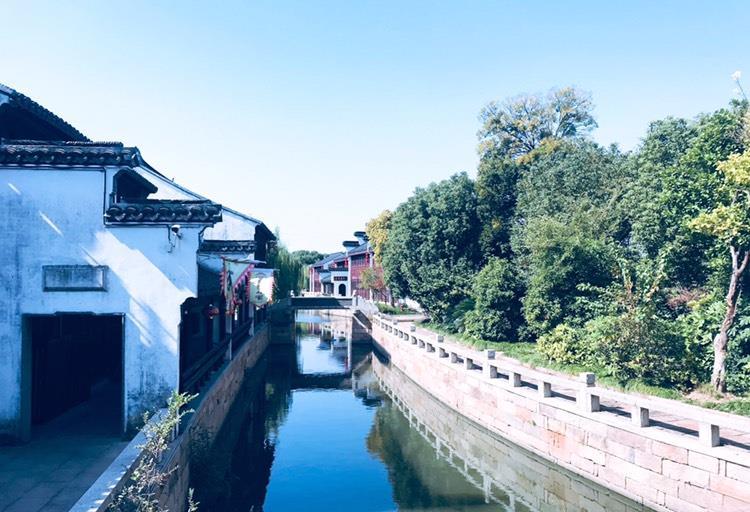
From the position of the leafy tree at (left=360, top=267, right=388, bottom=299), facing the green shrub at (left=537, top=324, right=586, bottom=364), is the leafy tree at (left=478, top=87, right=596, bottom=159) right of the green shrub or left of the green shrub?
left

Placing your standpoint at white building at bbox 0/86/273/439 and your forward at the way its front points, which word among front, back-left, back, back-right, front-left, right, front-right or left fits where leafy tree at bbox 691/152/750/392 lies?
left

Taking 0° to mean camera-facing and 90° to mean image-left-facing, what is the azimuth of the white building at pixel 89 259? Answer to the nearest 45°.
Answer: approximately 0°

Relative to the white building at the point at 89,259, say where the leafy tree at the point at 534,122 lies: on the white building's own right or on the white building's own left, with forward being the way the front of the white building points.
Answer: on the white building's own left

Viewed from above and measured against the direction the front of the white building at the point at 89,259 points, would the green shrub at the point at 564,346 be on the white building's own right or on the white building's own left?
on the white building's own left

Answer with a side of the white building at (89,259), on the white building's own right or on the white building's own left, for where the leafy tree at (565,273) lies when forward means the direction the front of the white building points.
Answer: on the white building's own left

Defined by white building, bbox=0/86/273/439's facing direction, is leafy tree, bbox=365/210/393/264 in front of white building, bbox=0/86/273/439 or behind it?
behind
